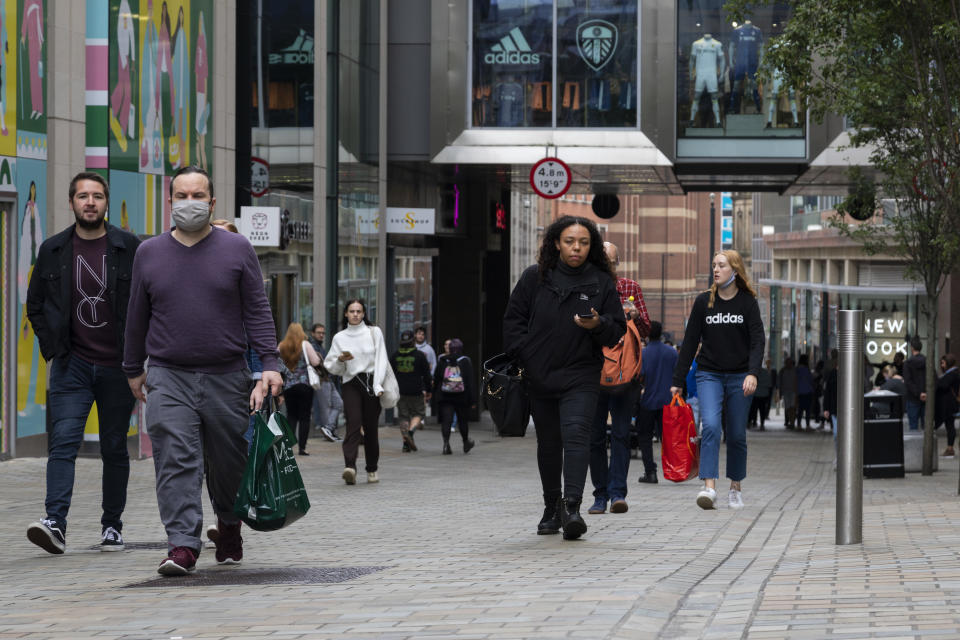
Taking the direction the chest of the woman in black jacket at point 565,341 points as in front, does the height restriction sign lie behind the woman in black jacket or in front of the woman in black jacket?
behind

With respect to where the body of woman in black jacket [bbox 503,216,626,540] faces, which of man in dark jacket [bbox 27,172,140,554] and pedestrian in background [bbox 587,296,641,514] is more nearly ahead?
the man in dark jacket

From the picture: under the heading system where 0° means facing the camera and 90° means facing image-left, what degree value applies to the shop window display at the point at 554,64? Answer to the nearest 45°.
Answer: approximately 0°

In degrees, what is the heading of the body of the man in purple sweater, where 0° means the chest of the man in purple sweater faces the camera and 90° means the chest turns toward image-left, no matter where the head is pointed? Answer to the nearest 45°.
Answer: approximately 0°

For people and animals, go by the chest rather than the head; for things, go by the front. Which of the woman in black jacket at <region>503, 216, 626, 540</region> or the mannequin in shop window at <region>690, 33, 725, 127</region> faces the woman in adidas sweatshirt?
the mannequin in shop window
